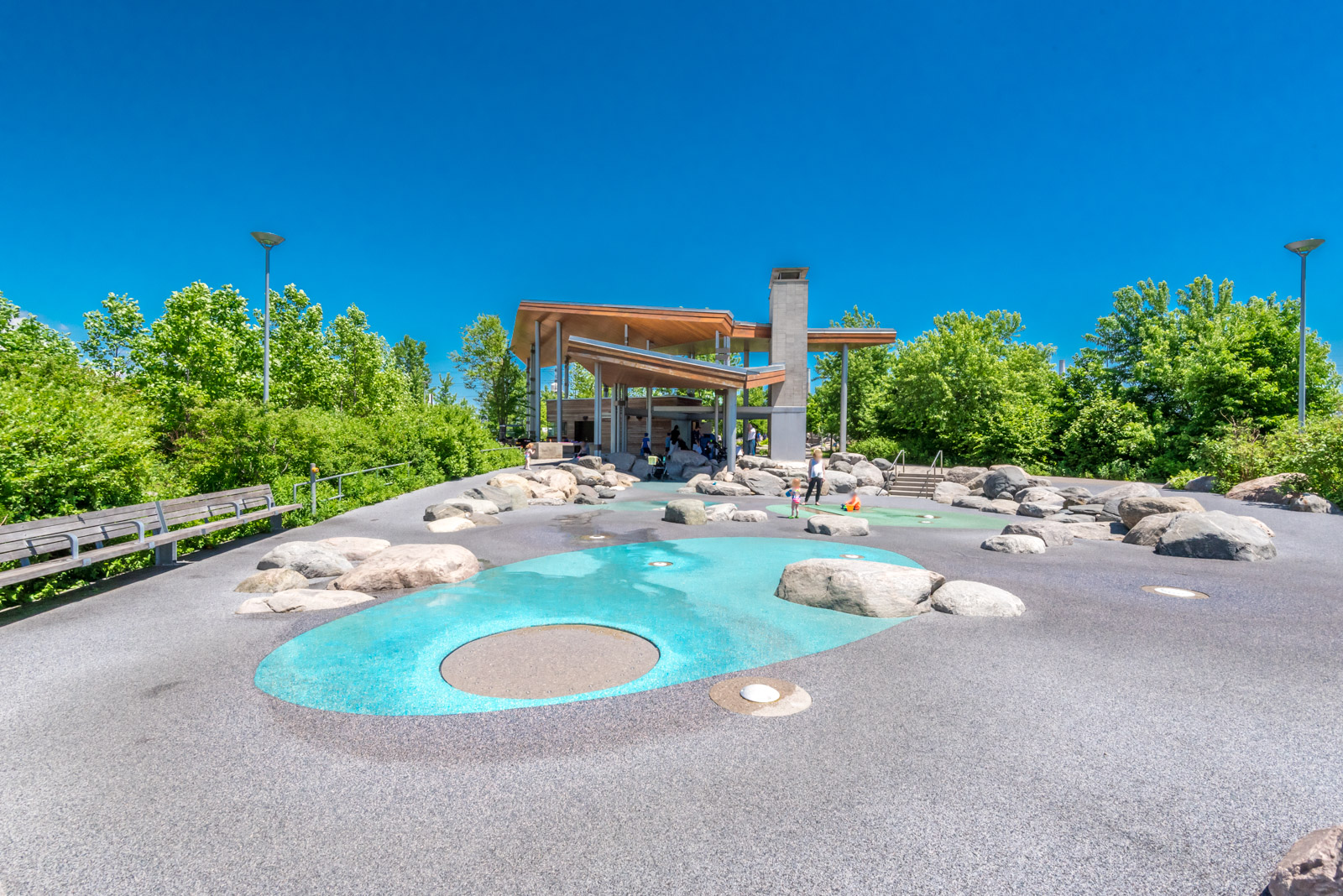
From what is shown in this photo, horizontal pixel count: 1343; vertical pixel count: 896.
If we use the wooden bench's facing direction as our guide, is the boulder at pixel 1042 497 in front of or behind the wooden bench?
in front

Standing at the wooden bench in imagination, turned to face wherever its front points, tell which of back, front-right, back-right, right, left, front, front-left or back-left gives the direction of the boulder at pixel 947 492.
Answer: front-left

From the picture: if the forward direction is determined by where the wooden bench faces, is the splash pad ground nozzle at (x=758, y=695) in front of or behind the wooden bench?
in front

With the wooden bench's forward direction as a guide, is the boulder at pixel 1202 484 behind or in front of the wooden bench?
in front

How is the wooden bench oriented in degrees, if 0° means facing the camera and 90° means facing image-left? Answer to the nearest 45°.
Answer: approximately 315°

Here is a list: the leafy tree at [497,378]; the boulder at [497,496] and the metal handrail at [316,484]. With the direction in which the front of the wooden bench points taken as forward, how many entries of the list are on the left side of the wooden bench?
3

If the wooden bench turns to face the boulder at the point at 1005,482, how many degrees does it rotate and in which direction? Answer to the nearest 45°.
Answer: approximately 45° to its left

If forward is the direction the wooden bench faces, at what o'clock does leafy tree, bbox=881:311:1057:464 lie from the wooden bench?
The leafy tree is roughly at 10 o'clock from the wooden bench.

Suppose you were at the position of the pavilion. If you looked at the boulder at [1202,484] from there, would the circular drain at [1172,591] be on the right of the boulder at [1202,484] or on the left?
right

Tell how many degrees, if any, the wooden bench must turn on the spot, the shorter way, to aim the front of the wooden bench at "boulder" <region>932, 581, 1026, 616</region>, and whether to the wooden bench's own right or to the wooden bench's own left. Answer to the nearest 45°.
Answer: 0° — it already faces it

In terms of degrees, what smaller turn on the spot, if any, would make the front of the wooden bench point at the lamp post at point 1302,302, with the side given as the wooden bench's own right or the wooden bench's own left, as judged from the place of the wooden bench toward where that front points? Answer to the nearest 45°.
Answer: approximately 45° to the wooden bench's own left

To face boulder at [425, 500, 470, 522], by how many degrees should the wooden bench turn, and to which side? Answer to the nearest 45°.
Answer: approximately 90° to its left
